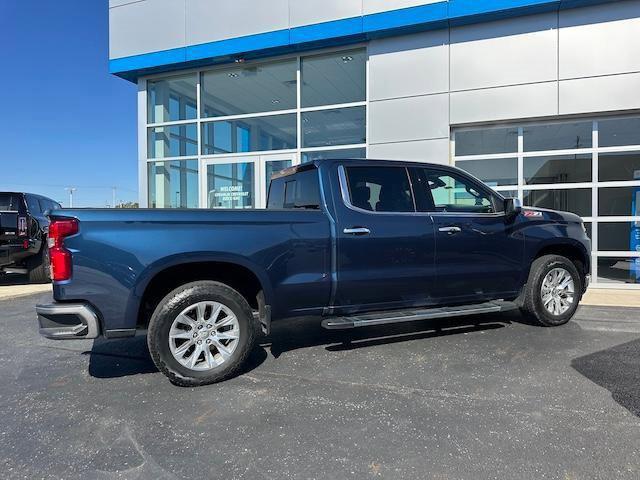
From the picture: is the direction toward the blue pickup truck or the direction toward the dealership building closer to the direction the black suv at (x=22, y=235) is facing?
the dealership building

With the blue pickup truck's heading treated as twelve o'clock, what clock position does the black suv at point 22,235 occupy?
The black suv is roughly at 9 o'clock from the blue pickup truck.

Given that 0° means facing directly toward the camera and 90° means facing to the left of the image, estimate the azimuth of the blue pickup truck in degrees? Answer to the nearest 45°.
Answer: approximately 225°

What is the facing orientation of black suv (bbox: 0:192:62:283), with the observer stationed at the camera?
facing away from the viewer and to the right of the viewer

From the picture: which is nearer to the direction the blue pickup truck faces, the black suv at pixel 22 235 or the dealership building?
the dealership building

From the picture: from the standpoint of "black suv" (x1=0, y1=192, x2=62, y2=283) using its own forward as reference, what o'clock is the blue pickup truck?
The blue pickup truck is roughly at 4 o'clock from the black suv.
